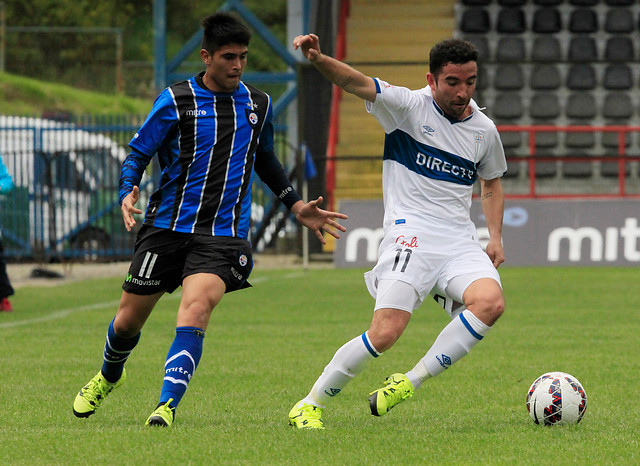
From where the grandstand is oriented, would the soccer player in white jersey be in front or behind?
in front

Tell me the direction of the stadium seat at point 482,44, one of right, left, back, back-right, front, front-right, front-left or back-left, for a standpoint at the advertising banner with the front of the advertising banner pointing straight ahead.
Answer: back

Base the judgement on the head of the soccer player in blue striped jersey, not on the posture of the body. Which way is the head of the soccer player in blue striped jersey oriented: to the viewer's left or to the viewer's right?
to the viewer's right

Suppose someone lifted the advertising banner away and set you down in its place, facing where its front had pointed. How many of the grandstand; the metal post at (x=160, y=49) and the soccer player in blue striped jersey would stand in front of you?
1

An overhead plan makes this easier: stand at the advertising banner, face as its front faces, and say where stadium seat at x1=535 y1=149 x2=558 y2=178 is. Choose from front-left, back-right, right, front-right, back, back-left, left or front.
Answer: back

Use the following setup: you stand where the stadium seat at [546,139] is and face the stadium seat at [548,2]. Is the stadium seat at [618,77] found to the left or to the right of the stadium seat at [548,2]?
right

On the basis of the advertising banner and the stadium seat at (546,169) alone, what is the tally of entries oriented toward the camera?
2

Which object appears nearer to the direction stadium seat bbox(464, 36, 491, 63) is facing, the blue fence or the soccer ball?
the soccer ball

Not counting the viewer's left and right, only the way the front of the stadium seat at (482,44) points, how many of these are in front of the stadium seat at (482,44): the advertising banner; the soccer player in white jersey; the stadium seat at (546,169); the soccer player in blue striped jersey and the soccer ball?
5

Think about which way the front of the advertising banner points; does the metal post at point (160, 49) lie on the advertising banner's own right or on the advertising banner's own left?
on the advertising banner's own right

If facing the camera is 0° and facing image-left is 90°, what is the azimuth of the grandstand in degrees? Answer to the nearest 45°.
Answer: approximately 0°

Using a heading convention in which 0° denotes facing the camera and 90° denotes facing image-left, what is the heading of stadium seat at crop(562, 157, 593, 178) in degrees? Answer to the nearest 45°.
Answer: approximately 0°

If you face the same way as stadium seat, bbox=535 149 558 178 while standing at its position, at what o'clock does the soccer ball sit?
The soccer ball is roughly at 12 o'clock from the stadium seat.

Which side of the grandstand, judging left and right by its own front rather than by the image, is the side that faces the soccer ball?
front
